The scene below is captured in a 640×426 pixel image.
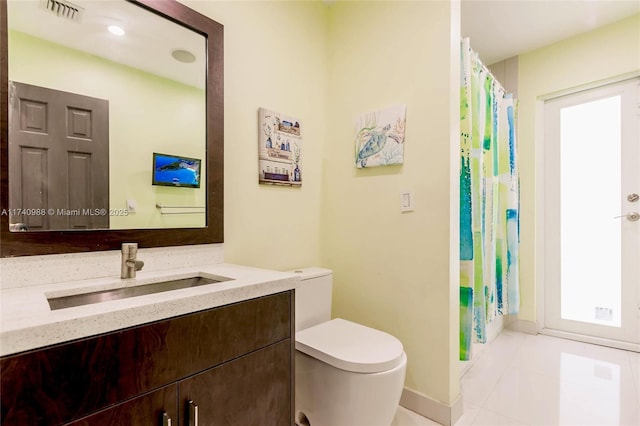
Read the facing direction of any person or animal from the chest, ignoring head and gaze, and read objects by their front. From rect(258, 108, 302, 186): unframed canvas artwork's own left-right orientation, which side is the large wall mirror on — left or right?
on its right

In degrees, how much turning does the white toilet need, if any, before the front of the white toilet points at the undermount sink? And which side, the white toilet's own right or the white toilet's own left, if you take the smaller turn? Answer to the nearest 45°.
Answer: approximately 90° to the white toilet's own right

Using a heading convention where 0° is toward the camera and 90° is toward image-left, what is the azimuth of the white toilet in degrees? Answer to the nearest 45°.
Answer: approximately 315°

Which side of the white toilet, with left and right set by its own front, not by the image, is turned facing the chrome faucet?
right

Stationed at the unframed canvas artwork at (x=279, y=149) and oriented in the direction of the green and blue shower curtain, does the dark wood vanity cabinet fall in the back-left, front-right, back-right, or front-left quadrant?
back-right
